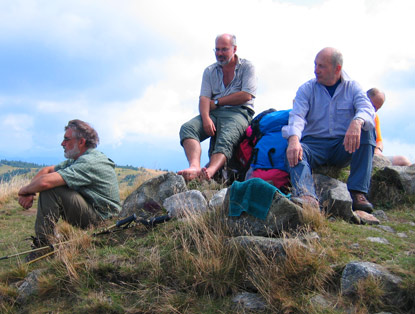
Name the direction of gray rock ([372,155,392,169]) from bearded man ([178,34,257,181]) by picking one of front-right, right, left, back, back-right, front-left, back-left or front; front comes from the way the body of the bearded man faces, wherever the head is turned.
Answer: back-left

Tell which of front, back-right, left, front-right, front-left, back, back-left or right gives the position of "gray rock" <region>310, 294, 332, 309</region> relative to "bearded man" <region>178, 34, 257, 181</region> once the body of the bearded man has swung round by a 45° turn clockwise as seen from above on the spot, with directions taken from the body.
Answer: left

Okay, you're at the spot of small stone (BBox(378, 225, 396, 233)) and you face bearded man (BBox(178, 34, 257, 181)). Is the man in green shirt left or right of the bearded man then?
left

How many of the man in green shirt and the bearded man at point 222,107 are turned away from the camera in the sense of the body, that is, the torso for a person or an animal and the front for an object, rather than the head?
0

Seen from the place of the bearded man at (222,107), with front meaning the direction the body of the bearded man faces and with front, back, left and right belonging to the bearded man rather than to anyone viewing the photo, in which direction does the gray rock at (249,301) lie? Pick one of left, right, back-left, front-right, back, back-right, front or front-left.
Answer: front-left

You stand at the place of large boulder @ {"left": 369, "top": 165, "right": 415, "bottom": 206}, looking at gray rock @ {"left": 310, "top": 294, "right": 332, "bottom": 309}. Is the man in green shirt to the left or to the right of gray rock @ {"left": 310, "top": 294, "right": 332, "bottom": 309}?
right

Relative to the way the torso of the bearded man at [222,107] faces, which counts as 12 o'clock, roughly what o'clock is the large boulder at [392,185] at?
The large boulder is roughly at 8 o'clock from the bearded man.

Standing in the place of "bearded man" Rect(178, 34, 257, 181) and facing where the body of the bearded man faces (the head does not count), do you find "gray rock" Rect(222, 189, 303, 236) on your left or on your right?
on your left

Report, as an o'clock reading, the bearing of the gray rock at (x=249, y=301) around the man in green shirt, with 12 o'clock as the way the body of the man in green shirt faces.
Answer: The gray rock is roughly at 8 o'clock from the man in green shirt.

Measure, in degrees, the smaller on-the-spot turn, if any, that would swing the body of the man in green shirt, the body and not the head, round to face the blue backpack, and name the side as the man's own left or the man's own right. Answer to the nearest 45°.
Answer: approximately 180°

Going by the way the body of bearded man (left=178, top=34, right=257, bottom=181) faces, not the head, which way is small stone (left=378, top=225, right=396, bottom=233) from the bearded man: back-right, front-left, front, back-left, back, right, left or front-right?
left

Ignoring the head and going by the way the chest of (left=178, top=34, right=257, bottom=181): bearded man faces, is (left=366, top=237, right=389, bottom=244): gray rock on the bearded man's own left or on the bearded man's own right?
on the bearded man's own left

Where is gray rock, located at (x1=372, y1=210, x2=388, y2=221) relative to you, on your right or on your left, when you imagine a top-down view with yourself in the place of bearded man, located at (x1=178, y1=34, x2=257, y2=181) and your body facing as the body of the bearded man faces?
on your left

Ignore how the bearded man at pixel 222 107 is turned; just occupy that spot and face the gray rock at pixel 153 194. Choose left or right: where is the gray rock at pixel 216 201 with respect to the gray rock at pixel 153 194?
left

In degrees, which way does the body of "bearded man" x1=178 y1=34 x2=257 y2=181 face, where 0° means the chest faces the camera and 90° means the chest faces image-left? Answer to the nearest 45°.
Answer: approximately 45°

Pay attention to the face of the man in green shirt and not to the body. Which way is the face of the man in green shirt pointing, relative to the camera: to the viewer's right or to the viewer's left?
to the viewer's left
